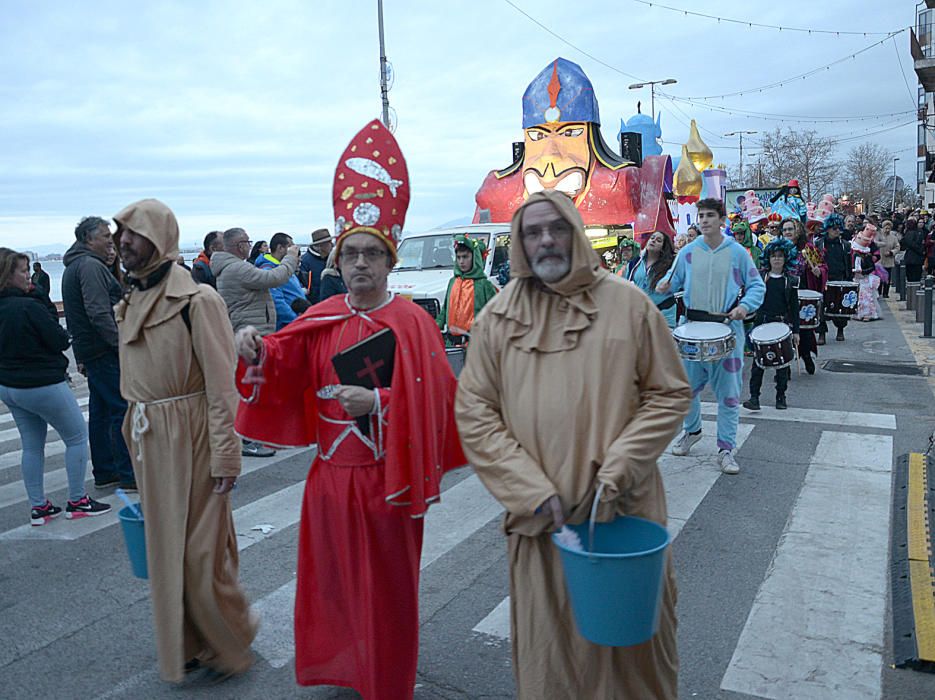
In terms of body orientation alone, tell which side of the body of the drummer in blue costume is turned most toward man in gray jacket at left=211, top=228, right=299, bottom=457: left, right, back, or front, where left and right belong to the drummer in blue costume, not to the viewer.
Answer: right

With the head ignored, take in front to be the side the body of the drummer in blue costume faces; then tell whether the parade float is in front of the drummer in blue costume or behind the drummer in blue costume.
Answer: behind

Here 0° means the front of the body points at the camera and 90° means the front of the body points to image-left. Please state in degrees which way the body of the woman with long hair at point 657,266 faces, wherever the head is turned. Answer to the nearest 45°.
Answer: approximately 45°

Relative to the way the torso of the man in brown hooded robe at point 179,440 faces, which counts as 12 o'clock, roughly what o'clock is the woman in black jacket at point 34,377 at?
The woman in black jacket is roughly at 4 o'clock from the man in brown hooded robe.

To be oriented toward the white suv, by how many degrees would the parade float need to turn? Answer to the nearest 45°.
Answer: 0° — it already faces it
